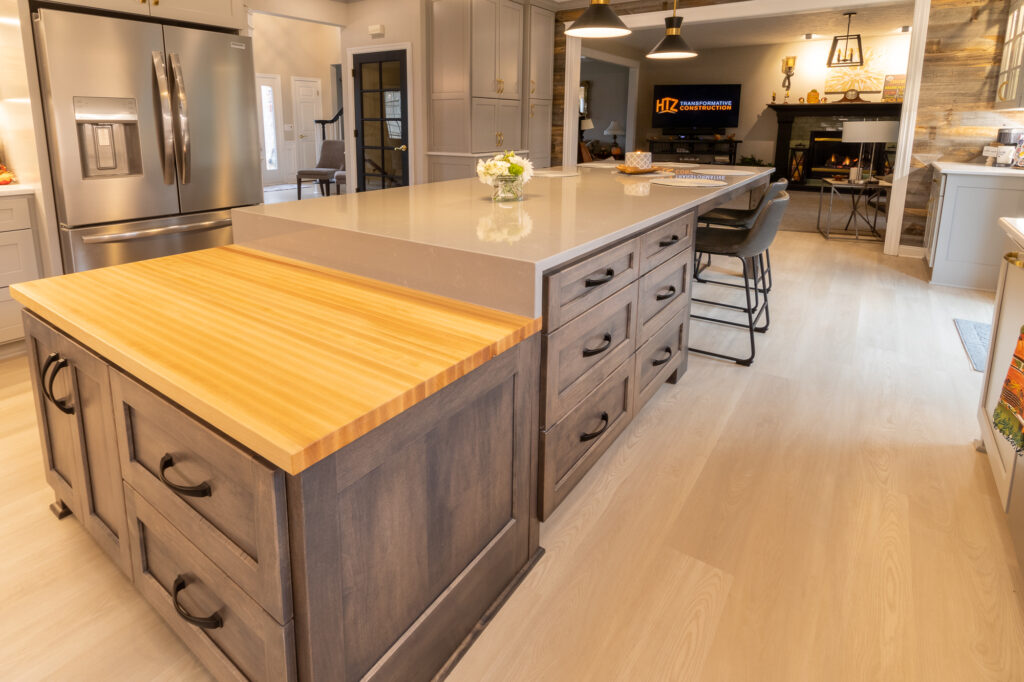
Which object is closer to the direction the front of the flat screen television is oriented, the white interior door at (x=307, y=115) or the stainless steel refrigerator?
the stainless steel refrigerator

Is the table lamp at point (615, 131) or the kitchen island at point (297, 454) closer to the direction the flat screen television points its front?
the kitchen island

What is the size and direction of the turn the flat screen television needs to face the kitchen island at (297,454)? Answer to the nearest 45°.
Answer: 0° — it already faces it

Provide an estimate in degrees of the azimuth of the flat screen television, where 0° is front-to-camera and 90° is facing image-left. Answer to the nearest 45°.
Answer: approximately 0°

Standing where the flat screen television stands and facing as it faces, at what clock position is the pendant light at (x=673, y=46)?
The pendant light is roughly at 12 o'clock from the flat screen television.

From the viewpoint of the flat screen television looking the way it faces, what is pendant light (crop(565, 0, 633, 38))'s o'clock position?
The pendant light is roughly at 12 o'clock from the flat screen television.

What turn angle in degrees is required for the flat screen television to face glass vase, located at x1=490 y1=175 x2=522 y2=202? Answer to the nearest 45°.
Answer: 0° — it already faces it

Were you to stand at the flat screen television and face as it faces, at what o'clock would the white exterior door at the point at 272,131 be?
The white exterior door is roughly at 2 o'clock from the flat screen television.
